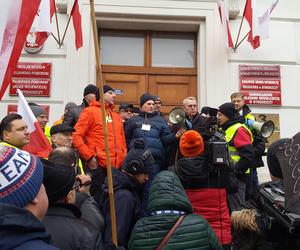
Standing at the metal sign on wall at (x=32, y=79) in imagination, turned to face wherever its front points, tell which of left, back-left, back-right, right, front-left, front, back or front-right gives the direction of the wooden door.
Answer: left

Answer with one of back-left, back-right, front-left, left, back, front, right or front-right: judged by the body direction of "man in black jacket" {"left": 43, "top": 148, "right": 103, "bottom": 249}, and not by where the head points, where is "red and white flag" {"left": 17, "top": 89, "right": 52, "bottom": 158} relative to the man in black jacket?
front-left

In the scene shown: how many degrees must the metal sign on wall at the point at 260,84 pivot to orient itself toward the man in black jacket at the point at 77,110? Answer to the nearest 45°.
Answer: approximately 45° to its right

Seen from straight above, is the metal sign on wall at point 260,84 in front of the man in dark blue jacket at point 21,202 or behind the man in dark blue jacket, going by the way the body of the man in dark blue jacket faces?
in front

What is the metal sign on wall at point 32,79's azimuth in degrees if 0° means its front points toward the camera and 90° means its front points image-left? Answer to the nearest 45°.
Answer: approximately 0°

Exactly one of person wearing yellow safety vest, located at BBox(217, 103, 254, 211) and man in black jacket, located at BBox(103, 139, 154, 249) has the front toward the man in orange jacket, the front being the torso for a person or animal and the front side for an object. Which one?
the person wearing yellow safety vest

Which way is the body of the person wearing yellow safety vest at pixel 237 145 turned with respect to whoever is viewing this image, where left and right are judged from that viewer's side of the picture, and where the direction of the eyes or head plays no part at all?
facing to the left of the viewer

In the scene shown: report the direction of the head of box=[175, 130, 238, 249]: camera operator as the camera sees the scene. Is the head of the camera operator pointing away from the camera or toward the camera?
away from the camera

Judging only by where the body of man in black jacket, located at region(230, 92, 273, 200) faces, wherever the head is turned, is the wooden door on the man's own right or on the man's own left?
on the man's own right
